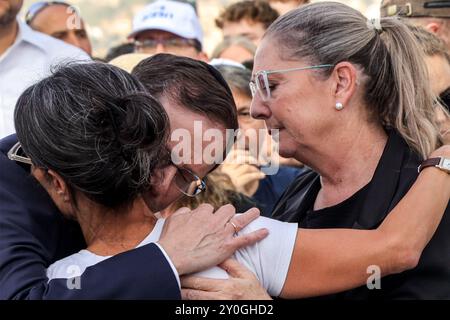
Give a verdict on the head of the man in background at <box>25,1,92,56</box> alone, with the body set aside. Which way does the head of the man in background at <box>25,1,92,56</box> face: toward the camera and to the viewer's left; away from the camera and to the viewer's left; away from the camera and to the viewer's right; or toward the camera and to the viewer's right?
toward the camera and to the viewer's right

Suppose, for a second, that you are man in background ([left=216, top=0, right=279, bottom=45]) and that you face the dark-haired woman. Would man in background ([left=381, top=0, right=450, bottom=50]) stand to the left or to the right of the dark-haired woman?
left

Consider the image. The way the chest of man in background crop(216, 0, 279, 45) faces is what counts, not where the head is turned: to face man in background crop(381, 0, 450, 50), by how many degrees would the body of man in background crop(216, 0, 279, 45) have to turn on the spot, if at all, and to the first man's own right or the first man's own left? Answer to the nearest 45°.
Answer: approximately 90° to the first man's own left

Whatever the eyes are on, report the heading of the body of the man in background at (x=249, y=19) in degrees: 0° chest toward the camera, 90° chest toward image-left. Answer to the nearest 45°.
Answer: approximately 45°
